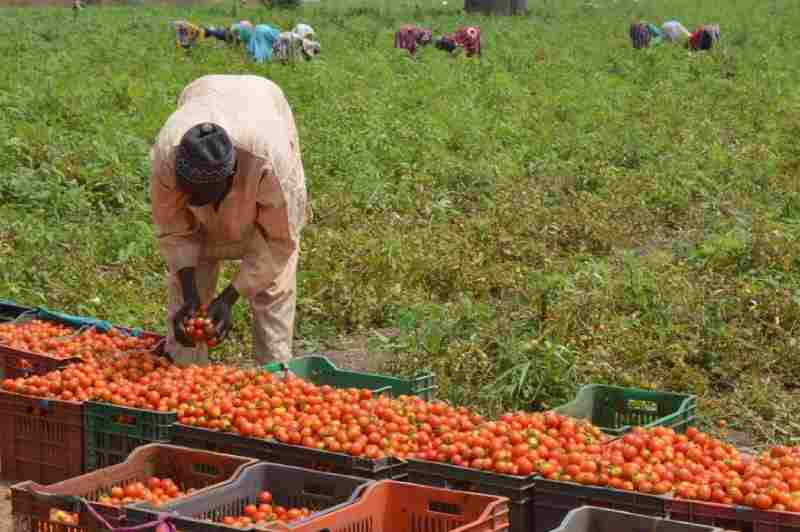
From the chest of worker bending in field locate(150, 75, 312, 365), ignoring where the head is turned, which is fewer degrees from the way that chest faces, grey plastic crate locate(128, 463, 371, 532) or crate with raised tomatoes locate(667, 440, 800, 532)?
the grey plastic crate

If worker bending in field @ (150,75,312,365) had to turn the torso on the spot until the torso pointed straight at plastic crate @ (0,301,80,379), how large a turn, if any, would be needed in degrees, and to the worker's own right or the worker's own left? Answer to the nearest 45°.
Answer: approximately 90° to the worker's own right

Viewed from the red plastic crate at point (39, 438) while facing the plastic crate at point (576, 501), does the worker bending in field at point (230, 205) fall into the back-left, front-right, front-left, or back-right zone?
front-left

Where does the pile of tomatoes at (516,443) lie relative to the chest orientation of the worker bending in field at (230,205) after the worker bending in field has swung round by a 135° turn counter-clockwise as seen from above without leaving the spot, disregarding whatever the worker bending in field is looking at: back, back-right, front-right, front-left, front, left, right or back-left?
right

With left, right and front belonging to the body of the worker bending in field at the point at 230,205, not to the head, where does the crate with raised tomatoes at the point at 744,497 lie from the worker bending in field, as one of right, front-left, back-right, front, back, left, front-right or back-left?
front-left

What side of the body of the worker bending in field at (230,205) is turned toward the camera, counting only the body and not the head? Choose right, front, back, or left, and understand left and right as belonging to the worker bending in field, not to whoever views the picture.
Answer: front

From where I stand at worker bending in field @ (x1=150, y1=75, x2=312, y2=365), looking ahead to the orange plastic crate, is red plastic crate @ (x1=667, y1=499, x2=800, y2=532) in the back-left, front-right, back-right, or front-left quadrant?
front-left

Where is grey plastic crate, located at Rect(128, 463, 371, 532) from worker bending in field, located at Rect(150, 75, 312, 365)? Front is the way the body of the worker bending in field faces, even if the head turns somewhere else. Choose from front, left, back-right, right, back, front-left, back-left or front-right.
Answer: front

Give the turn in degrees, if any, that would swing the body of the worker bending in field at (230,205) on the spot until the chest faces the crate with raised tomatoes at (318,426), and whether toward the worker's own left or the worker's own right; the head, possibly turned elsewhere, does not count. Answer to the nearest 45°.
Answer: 0° — they already face it

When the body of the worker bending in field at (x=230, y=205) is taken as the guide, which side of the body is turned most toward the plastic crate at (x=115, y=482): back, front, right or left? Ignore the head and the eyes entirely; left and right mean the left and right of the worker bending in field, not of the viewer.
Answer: front

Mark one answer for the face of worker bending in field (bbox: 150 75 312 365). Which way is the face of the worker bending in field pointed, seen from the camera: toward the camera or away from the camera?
toward the camera

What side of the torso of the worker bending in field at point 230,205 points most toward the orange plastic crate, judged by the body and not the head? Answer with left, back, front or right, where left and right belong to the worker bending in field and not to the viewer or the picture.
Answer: front

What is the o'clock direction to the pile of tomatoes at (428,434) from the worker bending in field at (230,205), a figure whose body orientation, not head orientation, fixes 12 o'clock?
The pile of tomatoes is roughly at 11 o'clock from the worker bending in field.

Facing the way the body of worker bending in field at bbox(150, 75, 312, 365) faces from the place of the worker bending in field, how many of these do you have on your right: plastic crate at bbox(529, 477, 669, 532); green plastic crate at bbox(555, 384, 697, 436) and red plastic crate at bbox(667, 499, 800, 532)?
0

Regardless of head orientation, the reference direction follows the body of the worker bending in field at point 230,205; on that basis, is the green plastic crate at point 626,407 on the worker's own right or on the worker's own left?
on the worker's own left
